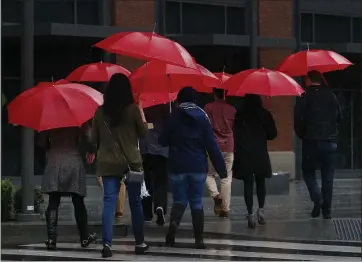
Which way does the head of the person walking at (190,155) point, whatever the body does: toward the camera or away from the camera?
away from the camera

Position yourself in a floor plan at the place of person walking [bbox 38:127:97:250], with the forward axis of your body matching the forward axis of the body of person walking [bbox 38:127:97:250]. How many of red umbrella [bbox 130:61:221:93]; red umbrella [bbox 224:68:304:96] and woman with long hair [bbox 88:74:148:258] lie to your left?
0

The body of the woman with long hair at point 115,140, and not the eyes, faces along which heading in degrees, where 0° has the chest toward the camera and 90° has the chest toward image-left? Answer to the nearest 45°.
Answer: approximately 180°

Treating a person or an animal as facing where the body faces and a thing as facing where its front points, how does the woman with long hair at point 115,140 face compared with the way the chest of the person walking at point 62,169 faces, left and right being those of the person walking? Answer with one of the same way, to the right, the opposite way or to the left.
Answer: the same way

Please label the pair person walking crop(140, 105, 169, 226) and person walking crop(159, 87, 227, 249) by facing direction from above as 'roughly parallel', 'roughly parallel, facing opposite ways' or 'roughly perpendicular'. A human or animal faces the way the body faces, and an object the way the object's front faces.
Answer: roughly parallel

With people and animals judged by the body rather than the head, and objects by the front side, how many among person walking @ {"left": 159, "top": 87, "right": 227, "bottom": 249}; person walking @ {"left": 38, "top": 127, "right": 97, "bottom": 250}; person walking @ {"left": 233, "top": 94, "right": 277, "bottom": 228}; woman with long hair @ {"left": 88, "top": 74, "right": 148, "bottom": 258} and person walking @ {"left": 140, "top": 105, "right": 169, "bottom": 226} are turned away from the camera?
5

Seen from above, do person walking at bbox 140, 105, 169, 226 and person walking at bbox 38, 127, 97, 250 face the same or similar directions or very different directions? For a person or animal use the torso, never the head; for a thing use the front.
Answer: same or similar directions

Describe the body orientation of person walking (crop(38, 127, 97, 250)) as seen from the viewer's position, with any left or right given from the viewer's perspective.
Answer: facing away from the viewer

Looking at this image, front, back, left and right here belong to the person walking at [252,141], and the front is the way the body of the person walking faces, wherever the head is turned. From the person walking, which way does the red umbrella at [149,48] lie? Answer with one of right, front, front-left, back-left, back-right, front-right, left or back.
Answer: back-left

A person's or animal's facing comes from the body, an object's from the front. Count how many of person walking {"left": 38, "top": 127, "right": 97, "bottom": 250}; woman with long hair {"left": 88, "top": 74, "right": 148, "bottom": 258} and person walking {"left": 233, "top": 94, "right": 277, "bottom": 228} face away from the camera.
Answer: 3

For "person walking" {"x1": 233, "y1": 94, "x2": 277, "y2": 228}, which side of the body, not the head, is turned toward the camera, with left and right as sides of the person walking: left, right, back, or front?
back

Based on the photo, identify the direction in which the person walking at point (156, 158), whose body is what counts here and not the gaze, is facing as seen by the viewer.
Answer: away from the camera

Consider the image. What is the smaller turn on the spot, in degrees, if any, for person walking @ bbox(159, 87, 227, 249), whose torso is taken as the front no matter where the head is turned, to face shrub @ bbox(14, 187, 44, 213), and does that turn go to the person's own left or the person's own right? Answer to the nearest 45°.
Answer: approximately 45° to the person's own left

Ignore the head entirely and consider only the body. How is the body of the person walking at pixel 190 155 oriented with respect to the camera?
away from the camera

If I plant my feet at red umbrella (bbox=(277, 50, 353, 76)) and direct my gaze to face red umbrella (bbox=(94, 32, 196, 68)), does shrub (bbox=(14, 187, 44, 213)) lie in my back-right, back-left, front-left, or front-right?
front-right
